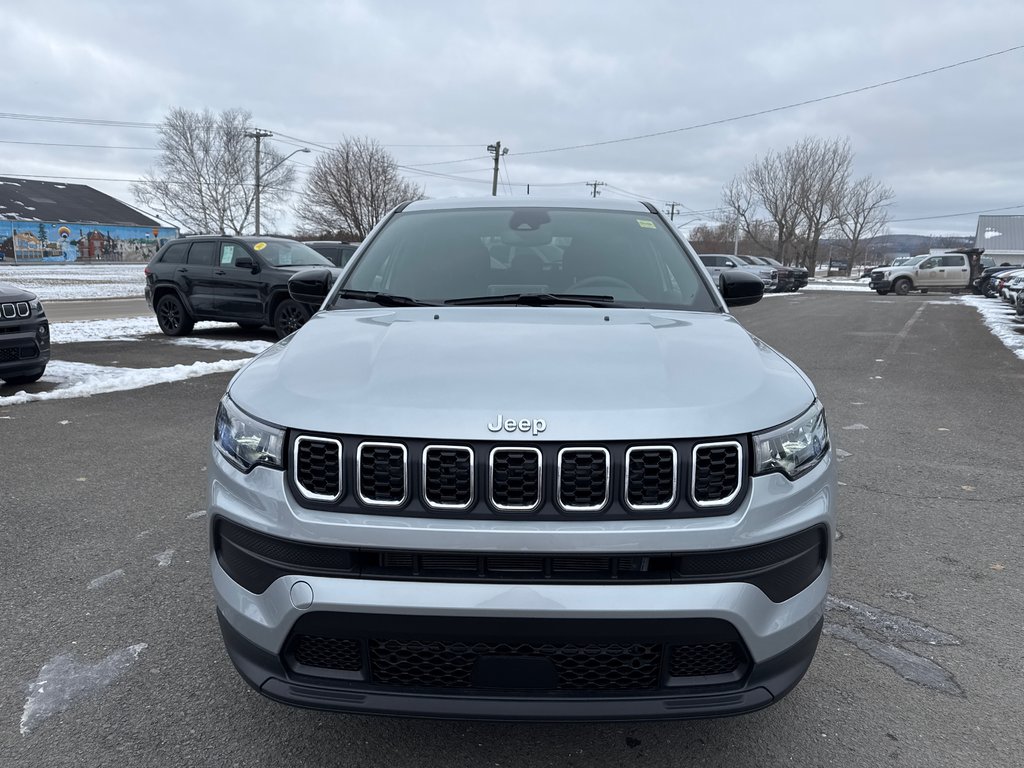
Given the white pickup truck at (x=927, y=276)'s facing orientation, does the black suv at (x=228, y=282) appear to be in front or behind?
in front

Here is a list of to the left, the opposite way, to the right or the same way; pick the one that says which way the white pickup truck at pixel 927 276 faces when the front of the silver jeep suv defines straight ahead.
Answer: to the right

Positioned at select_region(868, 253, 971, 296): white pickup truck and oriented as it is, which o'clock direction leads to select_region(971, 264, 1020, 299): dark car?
The dark car is roughly at 8 o'clock from the white pickup truck.

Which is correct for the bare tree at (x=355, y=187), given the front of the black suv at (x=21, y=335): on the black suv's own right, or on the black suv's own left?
on the black suv's own left
